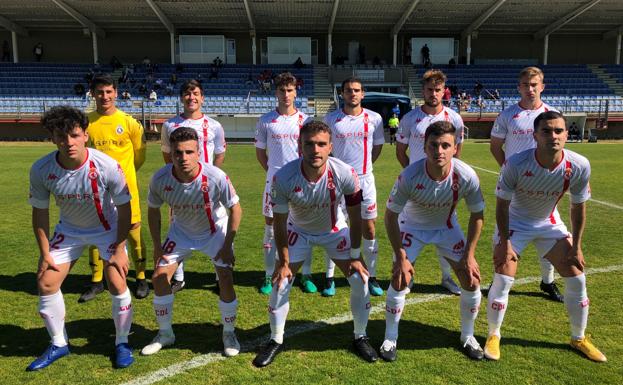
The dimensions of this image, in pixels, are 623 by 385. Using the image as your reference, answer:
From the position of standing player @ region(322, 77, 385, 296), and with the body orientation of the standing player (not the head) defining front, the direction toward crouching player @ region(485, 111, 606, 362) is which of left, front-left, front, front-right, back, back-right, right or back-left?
front-left

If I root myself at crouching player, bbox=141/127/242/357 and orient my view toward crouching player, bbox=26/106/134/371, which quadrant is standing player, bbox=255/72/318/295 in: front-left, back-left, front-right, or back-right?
back-right

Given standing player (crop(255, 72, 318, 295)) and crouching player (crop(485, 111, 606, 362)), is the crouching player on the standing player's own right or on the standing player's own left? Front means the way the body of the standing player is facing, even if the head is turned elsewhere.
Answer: on the standing player's own left

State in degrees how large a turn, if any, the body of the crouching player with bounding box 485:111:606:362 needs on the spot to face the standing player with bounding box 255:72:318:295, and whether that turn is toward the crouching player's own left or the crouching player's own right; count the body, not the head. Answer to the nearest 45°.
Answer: approximately 90° to the crouching player's own right

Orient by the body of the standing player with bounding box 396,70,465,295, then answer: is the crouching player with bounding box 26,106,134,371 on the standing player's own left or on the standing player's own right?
on the standing player's own right

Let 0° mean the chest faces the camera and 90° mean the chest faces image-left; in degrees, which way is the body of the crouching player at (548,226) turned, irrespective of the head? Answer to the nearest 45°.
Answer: approximately 0°

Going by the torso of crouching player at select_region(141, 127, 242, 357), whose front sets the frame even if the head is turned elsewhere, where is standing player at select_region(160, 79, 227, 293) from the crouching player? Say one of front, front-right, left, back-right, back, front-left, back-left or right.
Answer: back

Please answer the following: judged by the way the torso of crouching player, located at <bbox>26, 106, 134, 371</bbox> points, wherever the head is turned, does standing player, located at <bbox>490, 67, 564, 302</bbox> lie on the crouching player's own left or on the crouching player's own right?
on the crouching player's own left

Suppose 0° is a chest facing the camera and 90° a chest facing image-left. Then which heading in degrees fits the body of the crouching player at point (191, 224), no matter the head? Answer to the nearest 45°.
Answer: approximately 0°
